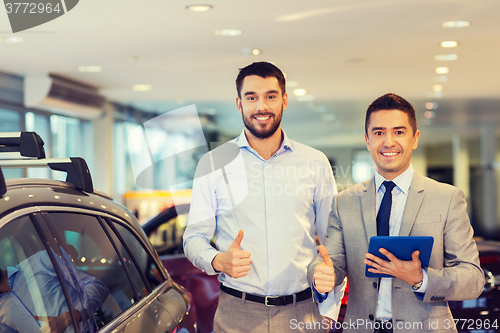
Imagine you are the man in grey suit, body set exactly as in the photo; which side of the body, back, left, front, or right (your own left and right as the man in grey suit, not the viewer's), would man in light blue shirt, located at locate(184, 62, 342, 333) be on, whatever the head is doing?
right

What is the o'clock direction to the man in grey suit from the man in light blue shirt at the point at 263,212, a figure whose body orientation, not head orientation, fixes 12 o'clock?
The man in grey suit is roughly at 10 o'clock from the man in light blue shirt.

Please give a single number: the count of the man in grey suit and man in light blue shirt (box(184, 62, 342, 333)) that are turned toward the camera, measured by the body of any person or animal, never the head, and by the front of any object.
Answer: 2

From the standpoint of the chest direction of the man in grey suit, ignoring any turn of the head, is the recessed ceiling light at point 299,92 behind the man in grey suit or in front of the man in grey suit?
behind

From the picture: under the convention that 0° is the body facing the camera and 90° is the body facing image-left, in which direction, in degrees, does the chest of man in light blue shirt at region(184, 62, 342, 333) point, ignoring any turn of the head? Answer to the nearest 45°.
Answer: approximately 0°
